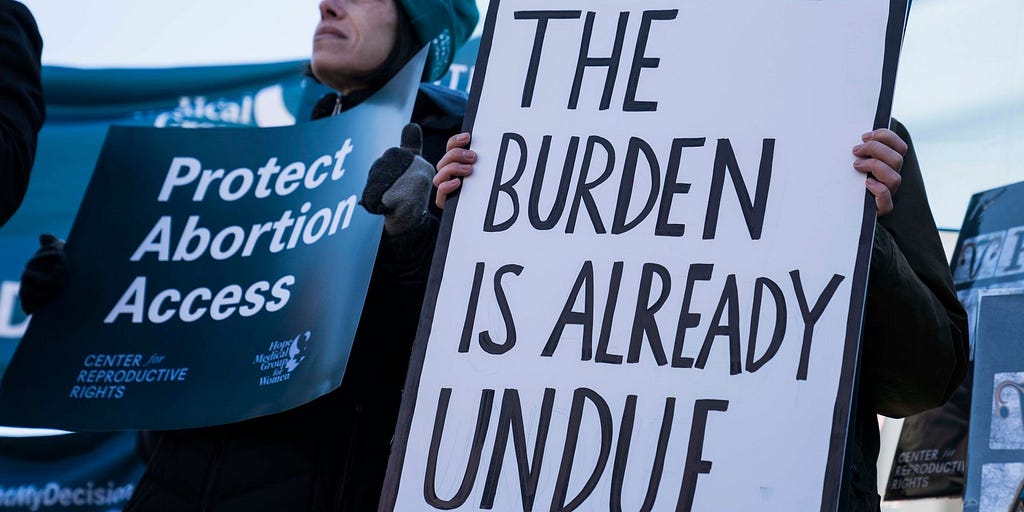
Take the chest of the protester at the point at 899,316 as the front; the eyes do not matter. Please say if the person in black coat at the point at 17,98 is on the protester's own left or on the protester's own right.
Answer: on the protester's own right

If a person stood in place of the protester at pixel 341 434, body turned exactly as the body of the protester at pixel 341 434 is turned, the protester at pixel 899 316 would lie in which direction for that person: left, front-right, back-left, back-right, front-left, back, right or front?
left

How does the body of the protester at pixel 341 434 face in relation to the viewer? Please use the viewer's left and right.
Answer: facing the viewer and to the left of the viewer

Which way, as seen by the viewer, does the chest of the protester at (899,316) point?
toward the camera

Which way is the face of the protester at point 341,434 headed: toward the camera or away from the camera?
toward the camera

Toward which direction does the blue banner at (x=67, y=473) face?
toward the camera

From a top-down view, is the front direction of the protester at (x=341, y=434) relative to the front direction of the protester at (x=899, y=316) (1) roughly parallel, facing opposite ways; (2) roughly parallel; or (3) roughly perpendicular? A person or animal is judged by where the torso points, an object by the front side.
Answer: roughly parallel

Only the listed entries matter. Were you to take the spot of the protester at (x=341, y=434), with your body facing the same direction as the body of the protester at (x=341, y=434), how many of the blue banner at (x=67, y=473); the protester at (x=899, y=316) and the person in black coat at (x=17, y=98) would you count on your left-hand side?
1

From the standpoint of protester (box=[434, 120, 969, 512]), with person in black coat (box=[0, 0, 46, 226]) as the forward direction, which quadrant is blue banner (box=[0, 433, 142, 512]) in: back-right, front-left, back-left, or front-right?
front-right

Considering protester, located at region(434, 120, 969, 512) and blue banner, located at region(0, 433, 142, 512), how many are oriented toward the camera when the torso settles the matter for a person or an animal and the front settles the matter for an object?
2
